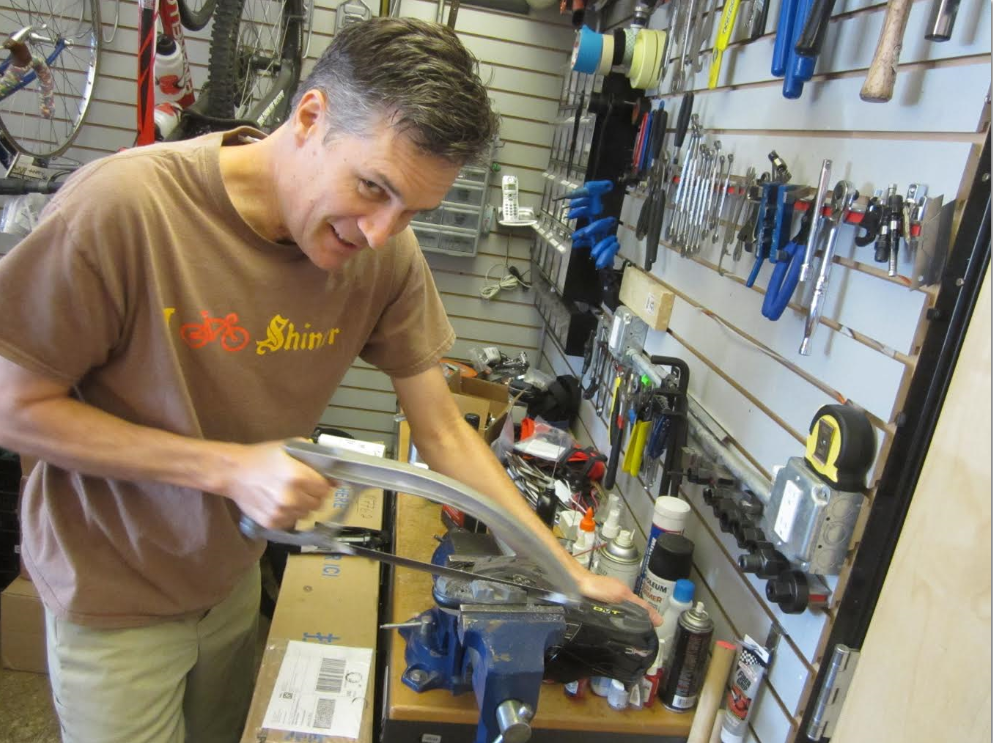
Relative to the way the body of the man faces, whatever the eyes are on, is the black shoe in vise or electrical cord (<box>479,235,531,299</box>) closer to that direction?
the black shoe in vise

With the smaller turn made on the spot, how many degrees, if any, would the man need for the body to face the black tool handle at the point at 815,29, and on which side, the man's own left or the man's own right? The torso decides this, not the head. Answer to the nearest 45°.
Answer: approximately 45° to the man's own left

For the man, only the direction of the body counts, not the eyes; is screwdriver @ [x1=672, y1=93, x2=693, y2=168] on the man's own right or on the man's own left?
on the man's own left

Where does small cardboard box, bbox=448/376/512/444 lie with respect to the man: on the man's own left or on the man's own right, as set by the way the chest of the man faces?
on the man's own left

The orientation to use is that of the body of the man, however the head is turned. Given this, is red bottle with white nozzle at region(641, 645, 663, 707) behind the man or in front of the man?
in front

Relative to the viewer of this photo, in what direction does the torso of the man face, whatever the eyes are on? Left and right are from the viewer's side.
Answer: facing the viewer and to the right of the viewer

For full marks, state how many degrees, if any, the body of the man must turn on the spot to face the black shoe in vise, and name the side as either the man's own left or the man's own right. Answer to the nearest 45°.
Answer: approximately 45° to the man's own left

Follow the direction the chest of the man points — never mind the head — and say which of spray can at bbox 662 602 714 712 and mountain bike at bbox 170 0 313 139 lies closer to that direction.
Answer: the spray can

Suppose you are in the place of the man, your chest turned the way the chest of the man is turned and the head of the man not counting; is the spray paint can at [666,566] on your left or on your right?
on your left

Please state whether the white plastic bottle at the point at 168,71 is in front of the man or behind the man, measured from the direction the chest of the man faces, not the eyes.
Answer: behind

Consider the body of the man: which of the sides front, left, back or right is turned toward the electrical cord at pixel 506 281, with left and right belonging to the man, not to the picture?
left

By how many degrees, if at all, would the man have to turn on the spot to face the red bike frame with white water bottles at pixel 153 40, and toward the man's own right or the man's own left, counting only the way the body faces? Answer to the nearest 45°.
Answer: approximately 135° to the man's own left

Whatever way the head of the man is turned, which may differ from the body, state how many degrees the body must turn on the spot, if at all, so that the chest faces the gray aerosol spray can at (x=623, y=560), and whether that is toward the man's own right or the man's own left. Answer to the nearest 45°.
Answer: approximately 45° to the man's own left

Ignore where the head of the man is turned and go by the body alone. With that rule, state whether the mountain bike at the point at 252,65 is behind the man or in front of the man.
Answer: behind
